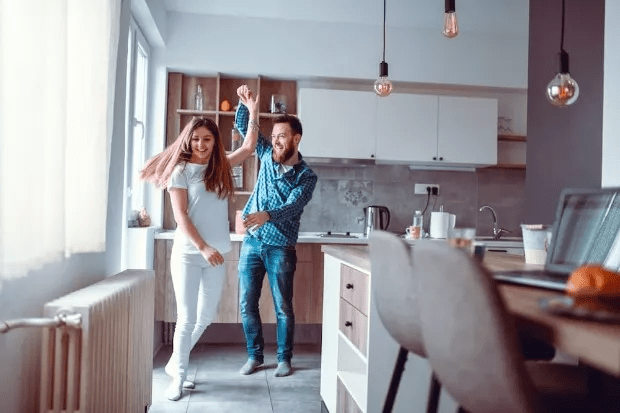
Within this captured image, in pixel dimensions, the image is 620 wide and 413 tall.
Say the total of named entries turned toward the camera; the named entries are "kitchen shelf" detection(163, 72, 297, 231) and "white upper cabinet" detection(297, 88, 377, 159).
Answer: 2

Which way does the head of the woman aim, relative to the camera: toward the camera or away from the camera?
toward the camera

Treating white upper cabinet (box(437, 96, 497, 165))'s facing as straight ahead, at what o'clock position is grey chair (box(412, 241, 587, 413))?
The grey chair is roughly at 12 o'clock from the white upper cabinet.

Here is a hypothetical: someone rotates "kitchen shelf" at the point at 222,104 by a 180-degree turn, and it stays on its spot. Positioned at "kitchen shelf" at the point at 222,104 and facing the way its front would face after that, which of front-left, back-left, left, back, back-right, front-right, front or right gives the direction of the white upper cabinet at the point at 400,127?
right

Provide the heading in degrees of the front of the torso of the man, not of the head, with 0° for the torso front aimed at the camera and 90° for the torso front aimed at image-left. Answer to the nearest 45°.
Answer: approximately 45°

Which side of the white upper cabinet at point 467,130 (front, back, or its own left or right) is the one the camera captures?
front

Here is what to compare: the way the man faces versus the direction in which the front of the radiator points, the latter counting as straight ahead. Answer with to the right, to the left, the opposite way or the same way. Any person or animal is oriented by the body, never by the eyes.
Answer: to the right

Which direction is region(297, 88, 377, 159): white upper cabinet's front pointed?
toward the camera

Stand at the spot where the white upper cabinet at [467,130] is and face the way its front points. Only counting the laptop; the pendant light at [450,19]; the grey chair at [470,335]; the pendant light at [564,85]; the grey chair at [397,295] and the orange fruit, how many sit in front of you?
6

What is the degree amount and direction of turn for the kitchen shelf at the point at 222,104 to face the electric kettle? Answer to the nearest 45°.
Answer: approximately 90° to its left

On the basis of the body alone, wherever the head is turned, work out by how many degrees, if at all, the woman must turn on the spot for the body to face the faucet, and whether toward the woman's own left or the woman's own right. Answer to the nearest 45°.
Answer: approximately 135° to the woman's own left

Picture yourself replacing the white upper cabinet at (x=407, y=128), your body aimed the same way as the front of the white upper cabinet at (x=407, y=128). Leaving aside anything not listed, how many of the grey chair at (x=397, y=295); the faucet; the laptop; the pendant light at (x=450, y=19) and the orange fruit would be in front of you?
4

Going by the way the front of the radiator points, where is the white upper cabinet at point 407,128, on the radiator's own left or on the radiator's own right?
on the radiator's own left

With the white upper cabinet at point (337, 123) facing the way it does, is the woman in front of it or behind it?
in front

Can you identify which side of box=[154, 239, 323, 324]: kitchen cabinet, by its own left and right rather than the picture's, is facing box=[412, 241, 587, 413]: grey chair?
front

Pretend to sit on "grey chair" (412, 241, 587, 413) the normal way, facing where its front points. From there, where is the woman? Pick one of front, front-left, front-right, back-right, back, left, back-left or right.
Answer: left

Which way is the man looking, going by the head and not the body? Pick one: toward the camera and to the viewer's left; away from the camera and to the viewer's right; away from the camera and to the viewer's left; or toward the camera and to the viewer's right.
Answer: toward the camera and to the viewer's left

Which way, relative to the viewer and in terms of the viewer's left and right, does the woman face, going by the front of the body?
facing the viewer
